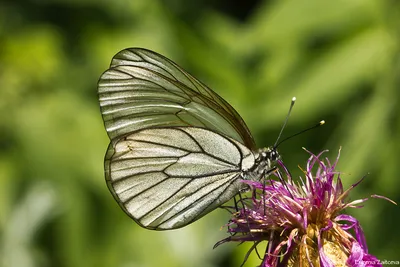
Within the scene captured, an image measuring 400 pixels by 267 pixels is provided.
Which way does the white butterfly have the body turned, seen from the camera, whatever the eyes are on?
to the viewer's right
